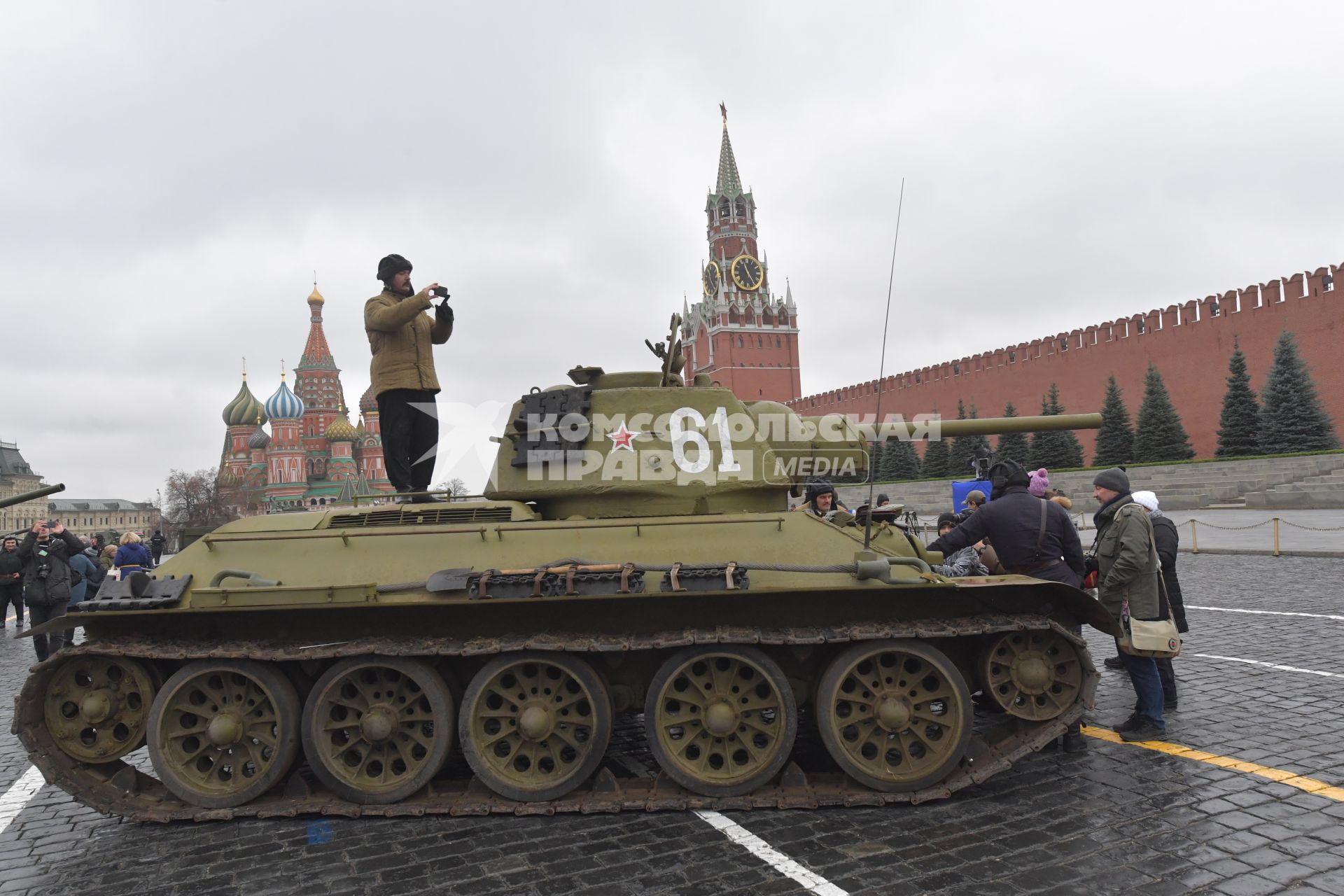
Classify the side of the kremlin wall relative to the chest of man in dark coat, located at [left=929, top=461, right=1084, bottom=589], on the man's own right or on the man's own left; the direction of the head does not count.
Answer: on the man's own right

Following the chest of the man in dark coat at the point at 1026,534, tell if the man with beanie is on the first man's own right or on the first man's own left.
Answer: on the first man's own right

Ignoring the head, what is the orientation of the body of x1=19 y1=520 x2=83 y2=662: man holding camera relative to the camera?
toward the camera

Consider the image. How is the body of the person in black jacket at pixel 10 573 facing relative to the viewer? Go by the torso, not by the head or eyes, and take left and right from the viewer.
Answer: facing the viewer

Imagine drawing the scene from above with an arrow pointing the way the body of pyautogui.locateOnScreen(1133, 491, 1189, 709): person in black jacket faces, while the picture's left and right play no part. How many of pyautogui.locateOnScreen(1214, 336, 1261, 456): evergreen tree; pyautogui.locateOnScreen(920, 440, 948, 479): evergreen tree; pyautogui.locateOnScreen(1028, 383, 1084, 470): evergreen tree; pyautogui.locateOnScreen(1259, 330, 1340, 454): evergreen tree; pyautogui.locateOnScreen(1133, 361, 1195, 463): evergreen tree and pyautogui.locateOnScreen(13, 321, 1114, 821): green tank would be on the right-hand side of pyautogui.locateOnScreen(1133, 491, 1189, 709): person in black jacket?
5

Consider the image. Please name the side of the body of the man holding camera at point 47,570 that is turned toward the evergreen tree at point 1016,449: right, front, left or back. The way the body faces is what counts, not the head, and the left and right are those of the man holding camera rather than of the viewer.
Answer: left

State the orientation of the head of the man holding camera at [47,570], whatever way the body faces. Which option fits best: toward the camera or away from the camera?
toward the camera

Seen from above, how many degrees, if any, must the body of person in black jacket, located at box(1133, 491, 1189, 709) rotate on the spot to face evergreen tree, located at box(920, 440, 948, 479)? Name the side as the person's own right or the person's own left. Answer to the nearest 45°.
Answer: approximately 90° to the person's own right

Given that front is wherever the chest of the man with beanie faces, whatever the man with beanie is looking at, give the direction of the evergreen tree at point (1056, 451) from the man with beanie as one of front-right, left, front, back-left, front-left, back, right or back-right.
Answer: right

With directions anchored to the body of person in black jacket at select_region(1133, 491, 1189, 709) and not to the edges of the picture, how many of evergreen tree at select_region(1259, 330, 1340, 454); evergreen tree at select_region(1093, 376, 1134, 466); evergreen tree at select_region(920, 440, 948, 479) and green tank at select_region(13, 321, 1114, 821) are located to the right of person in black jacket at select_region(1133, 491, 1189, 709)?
3

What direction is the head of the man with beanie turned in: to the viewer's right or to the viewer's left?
to the viewer's left

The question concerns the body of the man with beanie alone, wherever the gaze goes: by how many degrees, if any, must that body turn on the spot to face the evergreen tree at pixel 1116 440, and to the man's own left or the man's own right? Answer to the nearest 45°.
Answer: approximately 90° to the man's own right

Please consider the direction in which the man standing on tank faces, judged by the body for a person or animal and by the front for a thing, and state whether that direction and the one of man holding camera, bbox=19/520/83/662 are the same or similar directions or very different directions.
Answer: same or similar directions

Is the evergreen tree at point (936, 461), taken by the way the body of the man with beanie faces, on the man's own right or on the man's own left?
on the man's own right

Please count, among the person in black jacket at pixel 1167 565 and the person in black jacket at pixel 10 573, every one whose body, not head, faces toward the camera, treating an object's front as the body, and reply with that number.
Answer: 1

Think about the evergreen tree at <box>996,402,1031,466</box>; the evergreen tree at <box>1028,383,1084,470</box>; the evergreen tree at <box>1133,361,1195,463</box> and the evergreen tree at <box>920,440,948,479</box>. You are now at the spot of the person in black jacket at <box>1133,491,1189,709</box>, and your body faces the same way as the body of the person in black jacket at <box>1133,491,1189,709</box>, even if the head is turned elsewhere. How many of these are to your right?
4

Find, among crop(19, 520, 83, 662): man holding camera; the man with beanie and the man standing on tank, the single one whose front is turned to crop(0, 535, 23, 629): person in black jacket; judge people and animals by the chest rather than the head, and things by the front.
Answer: the man with beanie

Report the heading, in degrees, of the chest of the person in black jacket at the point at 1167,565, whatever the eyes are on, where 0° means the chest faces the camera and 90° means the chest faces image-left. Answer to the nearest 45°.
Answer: approximately 90°

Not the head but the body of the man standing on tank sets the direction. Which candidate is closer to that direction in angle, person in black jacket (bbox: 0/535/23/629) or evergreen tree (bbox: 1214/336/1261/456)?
the evergreen tree
